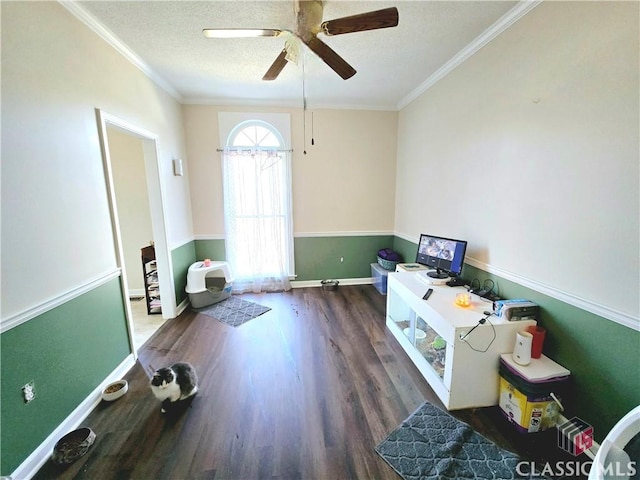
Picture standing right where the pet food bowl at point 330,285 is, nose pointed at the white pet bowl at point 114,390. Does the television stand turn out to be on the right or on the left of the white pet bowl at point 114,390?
left

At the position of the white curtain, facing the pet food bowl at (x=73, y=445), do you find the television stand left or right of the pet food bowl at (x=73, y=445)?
left

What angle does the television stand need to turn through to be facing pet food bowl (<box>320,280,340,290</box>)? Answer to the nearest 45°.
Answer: approximately 90° to its right

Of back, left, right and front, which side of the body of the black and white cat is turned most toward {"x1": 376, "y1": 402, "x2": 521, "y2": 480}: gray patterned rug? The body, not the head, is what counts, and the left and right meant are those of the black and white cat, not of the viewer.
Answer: left

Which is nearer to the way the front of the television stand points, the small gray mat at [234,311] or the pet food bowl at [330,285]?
the small gray mat

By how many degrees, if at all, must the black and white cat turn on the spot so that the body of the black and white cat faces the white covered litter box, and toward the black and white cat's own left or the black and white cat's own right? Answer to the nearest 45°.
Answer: approximately 135° to the black and white cat's own right
